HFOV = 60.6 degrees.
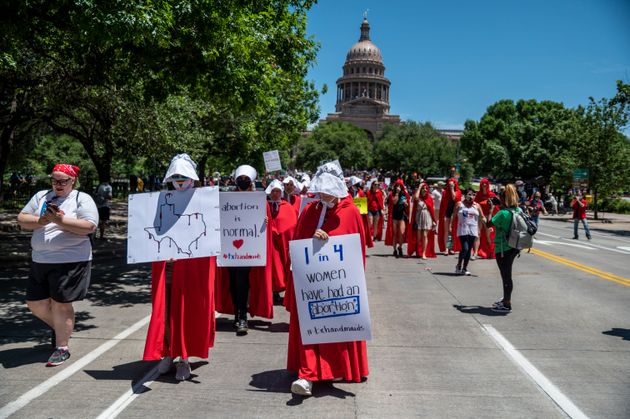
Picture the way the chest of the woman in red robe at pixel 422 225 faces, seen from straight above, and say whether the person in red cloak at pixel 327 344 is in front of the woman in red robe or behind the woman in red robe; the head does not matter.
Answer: in front

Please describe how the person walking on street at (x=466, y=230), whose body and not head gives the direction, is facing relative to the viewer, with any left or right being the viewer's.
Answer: facing the viewer

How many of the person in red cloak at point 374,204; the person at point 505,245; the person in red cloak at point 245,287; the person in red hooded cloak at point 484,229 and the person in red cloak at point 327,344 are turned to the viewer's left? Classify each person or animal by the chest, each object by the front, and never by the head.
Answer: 1

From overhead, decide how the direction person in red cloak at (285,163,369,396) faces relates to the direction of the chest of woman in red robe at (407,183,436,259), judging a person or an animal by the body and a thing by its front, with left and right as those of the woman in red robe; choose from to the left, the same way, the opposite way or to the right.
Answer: the same way

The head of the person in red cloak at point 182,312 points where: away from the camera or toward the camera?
toward the camera

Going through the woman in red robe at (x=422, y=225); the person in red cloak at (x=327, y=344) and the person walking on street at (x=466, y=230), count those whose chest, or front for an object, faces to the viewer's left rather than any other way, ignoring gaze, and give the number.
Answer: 0

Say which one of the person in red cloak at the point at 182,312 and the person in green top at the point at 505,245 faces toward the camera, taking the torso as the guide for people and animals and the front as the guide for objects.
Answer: the person in red cloak

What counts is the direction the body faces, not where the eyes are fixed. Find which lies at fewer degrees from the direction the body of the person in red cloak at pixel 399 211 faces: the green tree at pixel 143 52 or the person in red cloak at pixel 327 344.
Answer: the person in red cloak

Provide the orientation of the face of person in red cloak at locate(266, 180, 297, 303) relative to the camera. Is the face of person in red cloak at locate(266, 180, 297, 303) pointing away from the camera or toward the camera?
toward the camera

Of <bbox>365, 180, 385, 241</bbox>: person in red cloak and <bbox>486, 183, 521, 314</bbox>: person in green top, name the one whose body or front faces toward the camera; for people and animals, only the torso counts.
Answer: the person in red cloak

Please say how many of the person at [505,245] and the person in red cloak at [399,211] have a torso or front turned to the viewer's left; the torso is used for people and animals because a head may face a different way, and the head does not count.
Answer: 1

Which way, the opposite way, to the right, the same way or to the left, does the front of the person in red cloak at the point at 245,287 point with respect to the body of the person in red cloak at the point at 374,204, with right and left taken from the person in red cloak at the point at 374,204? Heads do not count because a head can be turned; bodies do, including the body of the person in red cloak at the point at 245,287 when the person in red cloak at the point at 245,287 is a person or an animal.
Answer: the same way

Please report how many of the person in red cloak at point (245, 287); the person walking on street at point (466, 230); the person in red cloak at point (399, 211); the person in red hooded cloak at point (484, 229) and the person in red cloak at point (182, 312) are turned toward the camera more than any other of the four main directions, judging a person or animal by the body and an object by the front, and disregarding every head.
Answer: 5

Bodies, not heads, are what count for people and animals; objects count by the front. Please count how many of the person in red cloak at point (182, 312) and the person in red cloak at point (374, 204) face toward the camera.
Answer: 2

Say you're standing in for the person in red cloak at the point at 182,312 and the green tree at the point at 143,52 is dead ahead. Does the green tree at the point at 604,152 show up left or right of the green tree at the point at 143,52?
right

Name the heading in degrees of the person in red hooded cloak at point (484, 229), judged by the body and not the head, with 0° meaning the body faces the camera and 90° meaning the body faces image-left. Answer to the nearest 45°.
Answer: approximately 0°

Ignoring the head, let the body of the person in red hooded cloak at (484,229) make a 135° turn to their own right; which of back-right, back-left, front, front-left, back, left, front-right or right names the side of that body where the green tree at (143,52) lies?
left

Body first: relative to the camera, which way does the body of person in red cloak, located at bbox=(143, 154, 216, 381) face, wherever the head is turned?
toward the camera

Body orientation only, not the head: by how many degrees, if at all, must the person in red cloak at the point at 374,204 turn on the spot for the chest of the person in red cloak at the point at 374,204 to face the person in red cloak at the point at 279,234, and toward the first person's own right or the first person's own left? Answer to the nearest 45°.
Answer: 0° — they already face them

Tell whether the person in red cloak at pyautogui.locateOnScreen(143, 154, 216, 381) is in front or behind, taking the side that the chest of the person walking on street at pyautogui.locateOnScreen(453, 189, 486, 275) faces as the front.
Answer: in front
